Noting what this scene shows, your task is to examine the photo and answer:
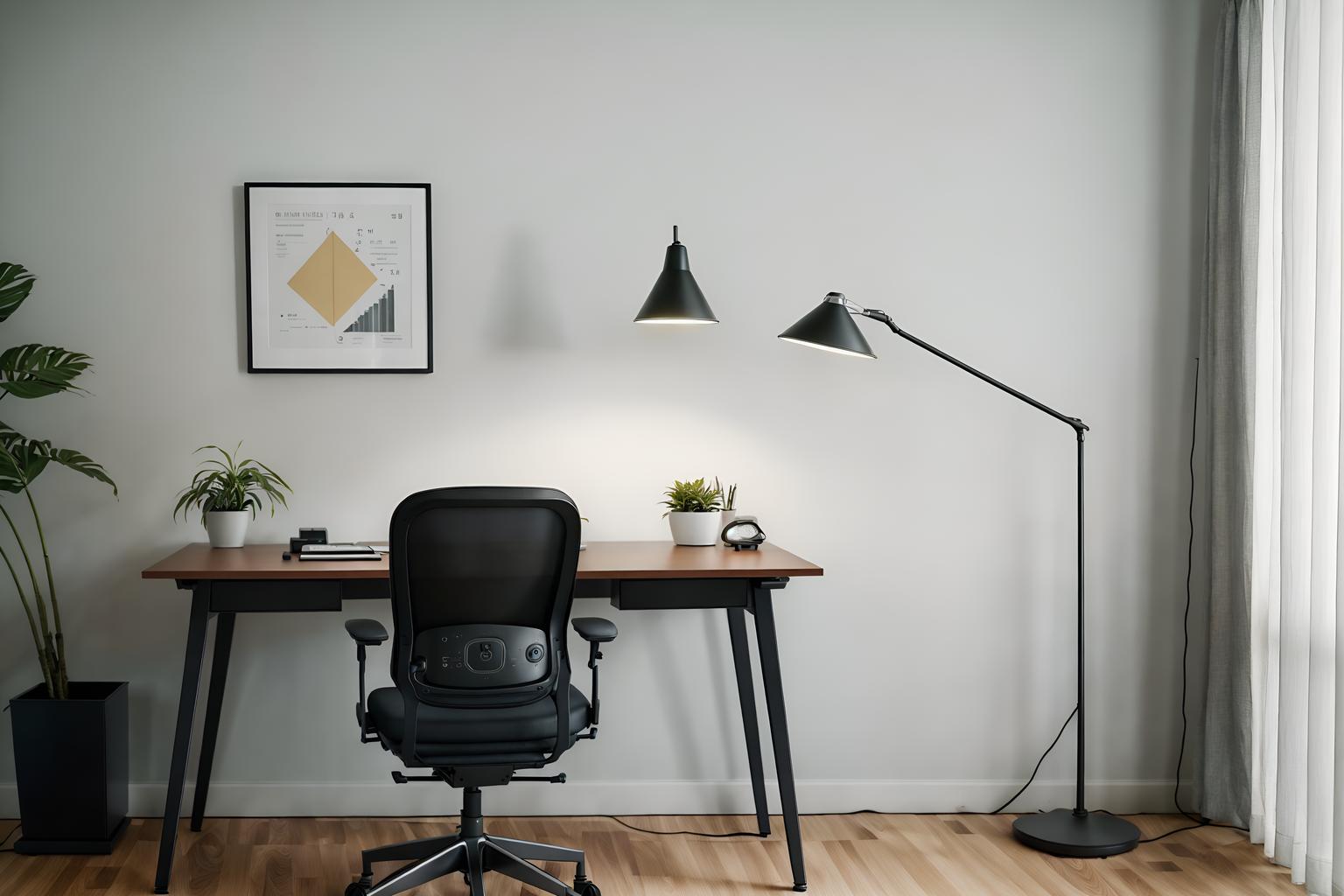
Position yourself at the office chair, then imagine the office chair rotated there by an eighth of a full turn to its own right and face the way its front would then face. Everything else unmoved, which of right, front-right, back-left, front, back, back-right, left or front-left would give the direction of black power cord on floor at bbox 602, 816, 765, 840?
front

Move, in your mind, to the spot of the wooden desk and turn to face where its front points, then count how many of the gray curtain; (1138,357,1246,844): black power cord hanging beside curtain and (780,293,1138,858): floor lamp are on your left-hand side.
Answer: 3

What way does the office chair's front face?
away from the camera

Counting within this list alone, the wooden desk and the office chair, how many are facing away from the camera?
1

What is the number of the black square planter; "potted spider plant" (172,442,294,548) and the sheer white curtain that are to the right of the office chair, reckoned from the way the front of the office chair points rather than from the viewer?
1

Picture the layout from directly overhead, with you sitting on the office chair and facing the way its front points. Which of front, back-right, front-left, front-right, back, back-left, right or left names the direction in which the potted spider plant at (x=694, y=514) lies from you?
front-right

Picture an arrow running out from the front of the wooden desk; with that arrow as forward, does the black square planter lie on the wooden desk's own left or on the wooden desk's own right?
on the wooden desk's own right

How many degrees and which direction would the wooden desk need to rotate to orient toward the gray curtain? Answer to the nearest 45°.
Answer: approximately 90° to its left

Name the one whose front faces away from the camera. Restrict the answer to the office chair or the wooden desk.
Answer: the office chair

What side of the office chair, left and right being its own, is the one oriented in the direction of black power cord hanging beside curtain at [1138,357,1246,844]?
right

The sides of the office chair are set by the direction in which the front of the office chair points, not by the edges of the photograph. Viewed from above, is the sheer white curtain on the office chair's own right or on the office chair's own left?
on the office chair's own right
